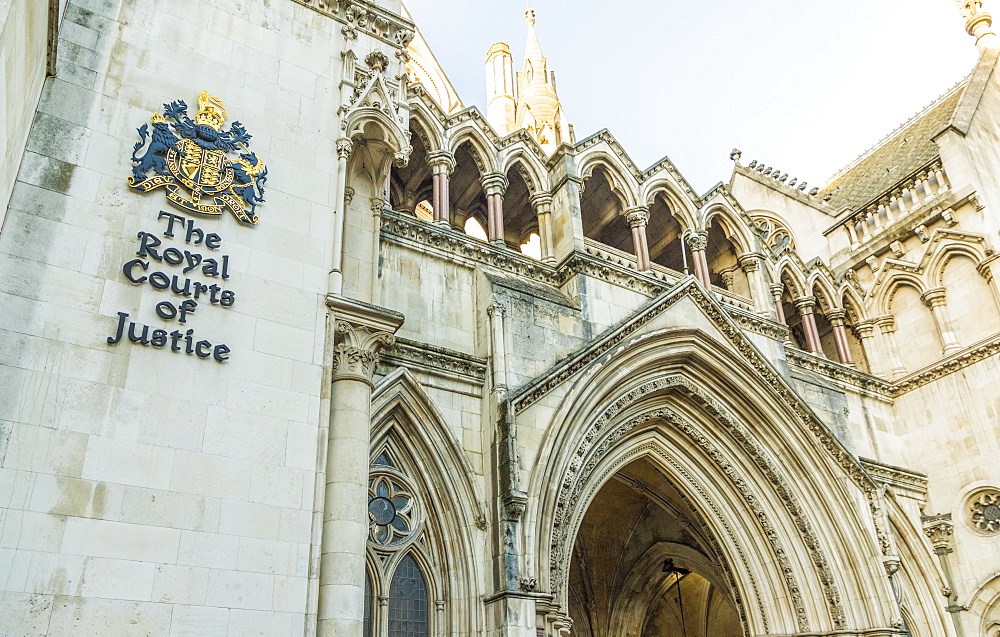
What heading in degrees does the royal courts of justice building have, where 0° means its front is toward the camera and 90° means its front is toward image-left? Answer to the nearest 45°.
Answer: approximately 315°
